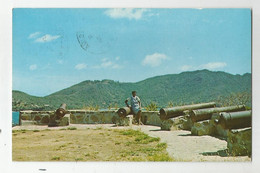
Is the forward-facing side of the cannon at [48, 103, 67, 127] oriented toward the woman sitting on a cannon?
no

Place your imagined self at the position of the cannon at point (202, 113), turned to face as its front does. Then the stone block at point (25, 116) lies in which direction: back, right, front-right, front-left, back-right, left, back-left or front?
back-left

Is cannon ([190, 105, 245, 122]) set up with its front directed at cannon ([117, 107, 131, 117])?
no

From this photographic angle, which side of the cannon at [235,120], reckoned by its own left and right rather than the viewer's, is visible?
right

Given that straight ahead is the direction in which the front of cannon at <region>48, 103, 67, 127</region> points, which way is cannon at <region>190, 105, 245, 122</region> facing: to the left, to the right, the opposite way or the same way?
to the right

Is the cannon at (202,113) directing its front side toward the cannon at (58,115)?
no
